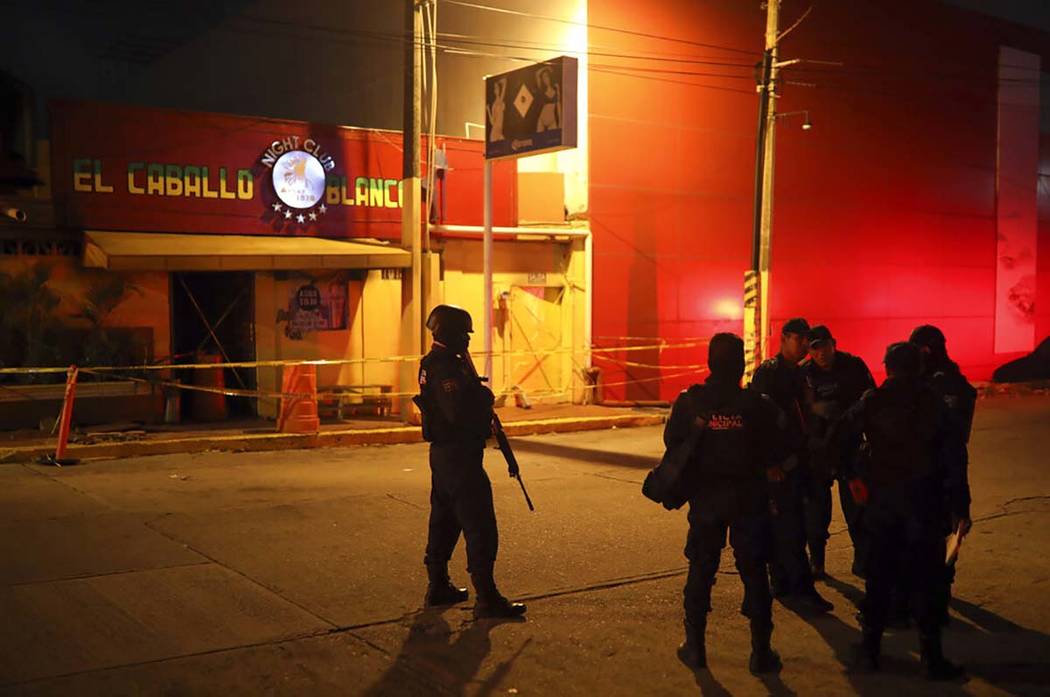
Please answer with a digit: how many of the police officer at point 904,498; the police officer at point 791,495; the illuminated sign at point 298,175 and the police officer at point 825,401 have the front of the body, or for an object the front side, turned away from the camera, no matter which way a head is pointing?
1

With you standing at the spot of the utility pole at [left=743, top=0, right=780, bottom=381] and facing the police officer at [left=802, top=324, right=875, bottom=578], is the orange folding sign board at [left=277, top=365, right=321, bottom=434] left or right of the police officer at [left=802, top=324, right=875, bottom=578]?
right

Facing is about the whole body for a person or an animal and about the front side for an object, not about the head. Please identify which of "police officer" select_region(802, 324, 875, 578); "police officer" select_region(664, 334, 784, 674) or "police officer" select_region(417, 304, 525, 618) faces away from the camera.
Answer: "police officer" select_region(664, 334, 784, 674)

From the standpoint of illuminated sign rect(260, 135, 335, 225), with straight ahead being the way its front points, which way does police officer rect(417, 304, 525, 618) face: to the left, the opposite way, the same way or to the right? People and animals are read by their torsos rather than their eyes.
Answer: to the left

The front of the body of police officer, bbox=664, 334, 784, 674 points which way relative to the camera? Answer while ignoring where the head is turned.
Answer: away from the camera

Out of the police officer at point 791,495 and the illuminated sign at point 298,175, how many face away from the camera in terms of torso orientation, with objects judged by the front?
0

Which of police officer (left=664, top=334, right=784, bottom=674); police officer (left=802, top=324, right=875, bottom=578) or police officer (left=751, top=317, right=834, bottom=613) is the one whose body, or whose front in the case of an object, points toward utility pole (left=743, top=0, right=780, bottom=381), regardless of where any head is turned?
police officer (left=664, top=334, right=784, bottom=674)

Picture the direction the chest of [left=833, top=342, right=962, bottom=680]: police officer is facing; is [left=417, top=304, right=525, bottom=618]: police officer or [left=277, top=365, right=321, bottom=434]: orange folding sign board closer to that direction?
the orange folding sign board

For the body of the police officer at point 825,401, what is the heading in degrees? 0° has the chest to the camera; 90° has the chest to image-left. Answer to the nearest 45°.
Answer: approximately 0°

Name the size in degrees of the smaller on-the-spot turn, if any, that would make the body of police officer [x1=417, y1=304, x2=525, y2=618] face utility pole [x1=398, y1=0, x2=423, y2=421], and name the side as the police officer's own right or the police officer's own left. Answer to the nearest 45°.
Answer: approximately 90° to the police officer's own left

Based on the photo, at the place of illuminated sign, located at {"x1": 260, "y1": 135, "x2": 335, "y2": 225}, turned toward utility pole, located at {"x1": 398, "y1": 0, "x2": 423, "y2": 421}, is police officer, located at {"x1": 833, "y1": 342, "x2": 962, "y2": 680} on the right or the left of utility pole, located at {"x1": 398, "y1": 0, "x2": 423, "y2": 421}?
right

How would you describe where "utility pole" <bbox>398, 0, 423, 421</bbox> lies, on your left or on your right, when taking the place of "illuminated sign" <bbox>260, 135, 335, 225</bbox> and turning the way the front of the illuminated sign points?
on your left

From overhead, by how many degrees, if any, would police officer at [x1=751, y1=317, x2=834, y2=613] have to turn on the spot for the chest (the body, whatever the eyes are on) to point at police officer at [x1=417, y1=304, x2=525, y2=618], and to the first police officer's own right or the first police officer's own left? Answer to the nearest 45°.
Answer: approximately 90° to the first police officer's own right

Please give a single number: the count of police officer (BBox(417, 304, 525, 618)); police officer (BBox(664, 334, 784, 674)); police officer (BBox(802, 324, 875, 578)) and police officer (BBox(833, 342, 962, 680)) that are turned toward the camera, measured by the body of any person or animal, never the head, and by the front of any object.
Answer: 1

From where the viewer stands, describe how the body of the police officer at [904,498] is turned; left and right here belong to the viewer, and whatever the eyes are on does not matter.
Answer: facing away from the viewer

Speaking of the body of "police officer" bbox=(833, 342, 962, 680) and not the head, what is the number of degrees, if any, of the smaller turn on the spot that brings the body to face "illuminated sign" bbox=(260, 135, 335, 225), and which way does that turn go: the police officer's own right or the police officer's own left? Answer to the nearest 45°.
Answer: approximately 45° to the police officer's own left

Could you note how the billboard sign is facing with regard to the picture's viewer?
facing the viewer and to the left of the viewer

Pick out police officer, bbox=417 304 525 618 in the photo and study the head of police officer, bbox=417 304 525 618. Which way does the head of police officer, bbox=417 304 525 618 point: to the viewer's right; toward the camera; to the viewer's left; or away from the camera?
to the viewer's right

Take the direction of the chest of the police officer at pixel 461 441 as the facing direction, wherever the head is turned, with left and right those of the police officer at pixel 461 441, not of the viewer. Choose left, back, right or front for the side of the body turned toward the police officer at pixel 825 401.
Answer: front

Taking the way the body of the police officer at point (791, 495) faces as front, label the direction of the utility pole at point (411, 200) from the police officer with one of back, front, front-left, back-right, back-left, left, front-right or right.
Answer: back
